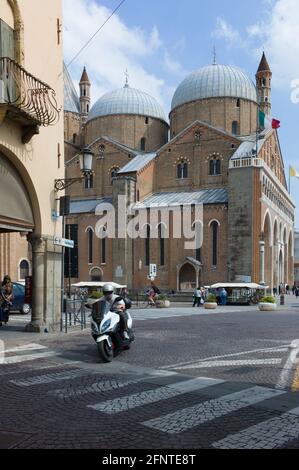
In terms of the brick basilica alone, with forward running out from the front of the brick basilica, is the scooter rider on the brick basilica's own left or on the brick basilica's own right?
on the brick basilica's own right

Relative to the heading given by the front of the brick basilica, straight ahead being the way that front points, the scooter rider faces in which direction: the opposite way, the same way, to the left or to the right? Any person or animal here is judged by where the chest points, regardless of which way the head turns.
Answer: to the right

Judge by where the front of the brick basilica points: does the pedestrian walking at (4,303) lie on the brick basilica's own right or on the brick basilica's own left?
on the brick basilica's own right

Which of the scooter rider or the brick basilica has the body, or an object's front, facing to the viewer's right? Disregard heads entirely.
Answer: the brick basilica

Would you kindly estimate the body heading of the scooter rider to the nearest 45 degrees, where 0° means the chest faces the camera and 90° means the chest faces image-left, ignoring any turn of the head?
approximately 0°

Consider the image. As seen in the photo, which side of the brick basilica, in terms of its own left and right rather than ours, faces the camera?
right
